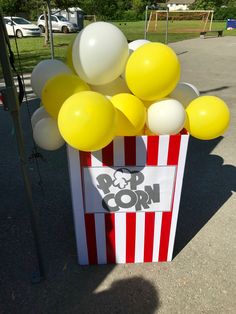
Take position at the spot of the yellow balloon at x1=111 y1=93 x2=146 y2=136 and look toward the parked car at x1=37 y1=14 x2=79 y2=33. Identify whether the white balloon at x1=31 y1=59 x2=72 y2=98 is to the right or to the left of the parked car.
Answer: left

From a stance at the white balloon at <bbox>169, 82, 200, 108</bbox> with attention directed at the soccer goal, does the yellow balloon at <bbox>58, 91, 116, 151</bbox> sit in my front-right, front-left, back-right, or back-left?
back-left
